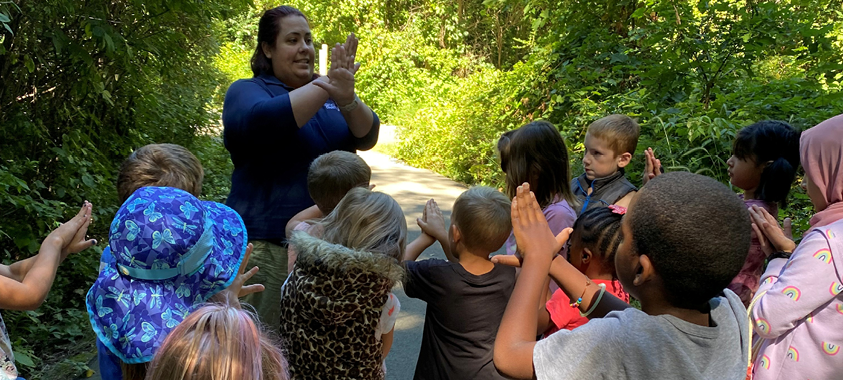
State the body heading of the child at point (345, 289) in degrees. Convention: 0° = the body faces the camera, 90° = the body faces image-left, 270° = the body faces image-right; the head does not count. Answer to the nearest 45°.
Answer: approximately 180°

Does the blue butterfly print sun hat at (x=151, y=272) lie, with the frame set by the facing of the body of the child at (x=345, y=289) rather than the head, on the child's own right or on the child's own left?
on the child's own left

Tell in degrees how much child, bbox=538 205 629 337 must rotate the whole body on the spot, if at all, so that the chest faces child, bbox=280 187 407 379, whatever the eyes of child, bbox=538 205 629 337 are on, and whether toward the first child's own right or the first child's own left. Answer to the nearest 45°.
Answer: approximately 90° to the first child's own left

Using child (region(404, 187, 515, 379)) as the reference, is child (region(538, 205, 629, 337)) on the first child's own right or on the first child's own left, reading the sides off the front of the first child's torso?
on the first child's own right

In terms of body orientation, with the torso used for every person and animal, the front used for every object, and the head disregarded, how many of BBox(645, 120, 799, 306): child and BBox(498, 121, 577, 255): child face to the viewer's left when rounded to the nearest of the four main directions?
2

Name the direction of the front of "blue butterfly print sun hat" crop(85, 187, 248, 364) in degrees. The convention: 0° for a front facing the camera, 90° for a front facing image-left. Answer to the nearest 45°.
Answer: approximately 225°

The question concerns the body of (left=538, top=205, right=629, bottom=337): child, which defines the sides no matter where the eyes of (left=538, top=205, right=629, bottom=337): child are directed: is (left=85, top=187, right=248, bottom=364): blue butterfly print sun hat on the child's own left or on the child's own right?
on the child's own left

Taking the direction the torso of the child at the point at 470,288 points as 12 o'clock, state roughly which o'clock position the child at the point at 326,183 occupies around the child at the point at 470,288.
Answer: the child at the point at 326,183 is roughly at 11 o'clock from the child at the point at 470,288.

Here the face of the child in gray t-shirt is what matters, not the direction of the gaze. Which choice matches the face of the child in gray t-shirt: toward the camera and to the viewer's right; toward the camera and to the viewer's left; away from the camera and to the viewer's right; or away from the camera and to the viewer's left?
away from the camera and to the viewer's left

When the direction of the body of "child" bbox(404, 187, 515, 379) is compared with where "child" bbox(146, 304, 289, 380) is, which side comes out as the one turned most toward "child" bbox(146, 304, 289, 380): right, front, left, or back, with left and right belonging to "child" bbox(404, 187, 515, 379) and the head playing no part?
left

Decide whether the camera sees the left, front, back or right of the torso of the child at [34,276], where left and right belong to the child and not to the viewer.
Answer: right
